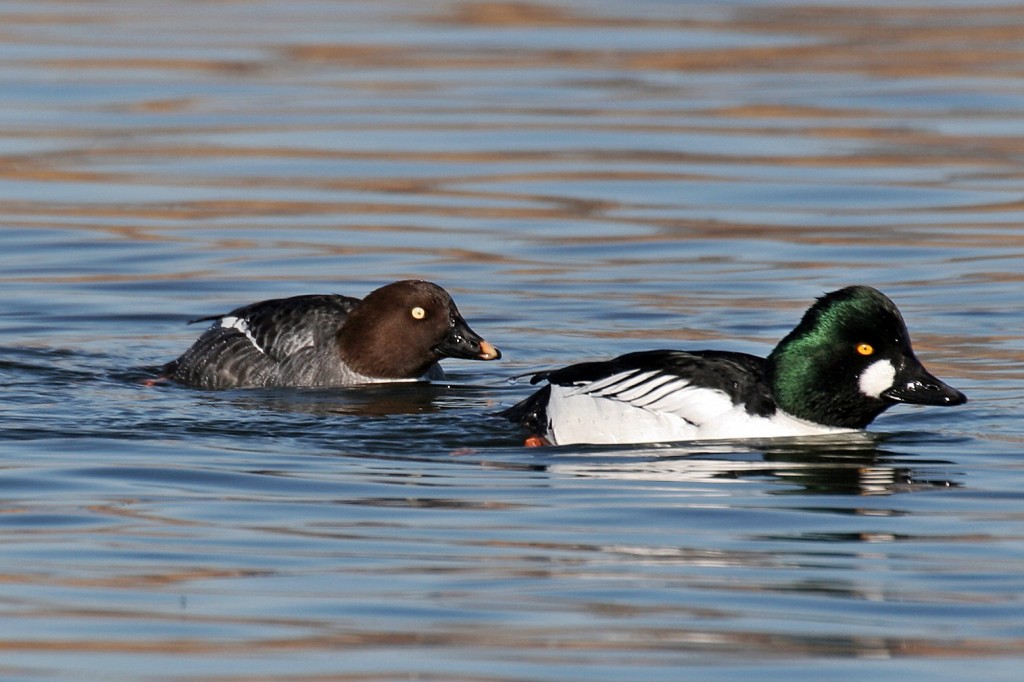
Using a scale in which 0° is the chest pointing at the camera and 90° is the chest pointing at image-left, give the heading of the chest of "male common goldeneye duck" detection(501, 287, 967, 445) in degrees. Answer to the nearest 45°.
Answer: approximately 270°

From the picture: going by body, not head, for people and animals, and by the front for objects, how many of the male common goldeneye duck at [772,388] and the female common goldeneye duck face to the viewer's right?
2

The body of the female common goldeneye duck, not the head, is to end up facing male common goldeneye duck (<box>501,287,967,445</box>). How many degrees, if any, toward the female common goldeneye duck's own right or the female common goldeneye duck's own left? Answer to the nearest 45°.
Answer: approximately 45° to the female common goldeneye duck's own right

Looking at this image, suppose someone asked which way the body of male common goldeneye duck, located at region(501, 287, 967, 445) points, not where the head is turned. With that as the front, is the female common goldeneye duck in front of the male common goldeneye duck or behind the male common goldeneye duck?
behind

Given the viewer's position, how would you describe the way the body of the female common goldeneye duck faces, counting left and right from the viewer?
facing to the right of the viewer
